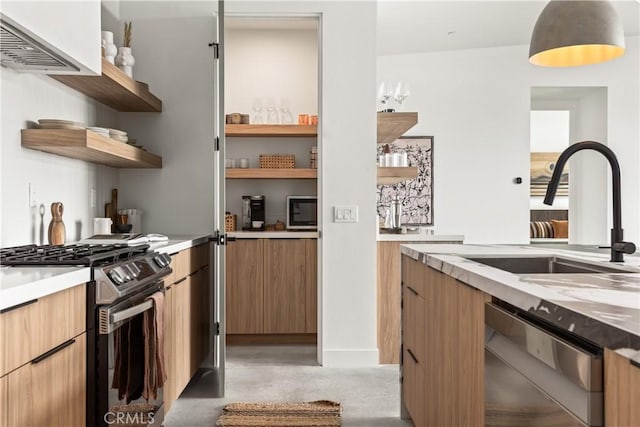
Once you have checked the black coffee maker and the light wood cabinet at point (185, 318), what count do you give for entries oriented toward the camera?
1

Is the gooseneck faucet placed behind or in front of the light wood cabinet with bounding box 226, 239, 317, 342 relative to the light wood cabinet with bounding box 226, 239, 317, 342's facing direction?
in front

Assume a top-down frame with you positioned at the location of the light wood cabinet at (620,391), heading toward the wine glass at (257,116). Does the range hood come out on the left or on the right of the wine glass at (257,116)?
left

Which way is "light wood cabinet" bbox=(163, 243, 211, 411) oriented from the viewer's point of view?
to the viewer's right

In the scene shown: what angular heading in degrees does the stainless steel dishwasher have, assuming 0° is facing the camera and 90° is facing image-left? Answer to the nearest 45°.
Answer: approximately 45°

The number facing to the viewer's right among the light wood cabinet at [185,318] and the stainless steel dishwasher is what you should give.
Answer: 1

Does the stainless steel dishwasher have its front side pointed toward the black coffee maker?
no

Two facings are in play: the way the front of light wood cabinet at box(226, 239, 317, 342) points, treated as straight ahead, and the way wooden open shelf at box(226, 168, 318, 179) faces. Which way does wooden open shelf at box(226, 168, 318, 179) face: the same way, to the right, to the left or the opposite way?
the same way

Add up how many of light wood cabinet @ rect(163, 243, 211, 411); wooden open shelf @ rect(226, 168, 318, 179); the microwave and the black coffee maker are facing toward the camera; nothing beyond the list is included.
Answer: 3

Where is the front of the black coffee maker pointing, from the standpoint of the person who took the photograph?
facing the viewer

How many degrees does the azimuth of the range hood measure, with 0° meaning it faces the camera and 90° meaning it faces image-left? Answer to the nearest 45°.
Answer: approximately 315°

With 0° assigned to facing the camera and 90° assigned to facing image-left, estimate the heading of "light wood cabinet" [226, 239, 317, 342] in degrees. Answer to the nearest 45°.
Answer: approximately 0°

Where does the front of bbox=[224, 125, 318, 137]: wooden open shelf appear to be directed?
toward the camera

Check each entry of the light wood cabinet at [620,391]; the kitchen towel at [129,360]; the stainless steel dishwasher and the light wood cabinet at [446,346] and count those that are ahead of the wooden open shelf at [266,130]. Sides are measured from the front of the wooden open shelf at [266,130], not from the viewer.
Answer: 4

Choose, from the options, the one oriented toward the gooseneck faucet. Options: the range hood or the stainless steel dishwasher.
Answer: the range hood
